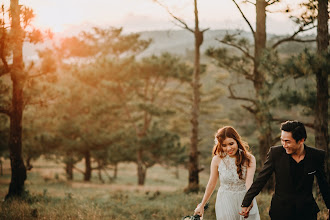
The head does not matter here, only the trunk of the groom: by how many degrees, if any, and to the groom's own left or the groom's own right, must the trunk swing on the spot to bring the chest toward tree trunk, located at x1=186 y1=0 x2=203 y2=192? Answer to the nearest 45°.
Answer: approximately 180°

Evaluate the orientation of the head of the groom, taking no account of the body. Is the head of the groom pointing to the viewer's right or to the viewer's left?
to the viewer's left

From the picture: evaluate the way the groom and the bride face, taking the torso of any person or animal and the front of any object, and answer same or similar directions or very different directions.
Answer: same or similar directions

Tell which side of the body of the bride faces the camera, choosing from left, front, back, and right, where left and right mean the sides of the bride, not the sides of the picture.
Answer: front

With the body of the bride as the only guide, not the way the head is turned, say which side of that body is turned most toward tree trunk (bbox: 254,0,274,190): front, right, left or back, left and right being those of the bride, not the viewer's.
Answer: back

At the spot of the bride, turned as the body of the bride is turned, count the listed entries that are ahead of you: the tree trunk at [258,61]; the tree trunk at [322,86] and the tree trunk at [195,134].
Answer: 0

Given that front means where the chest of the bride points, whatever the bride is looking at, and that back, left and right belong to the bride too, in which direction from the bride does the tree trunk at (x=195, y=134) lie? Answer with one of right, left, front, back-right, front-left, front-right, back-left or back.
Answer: back

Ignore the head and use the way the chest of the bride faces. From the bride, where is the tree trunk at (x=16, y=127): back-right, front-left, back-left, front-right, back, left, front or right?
back-right
